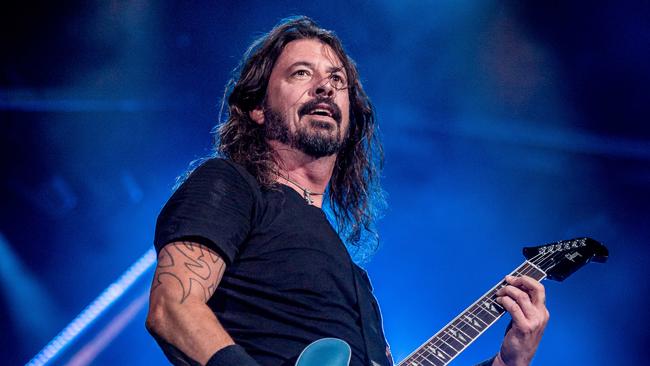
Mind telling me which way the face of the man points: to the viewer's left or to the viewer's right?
to the viewer's right

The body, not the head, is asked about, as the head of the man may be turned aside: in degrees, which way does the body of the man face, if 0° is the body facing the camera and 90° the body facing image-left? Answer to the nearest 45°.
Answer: approximately 315°
